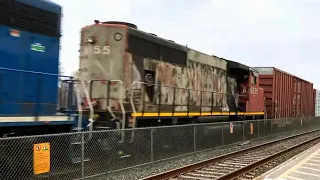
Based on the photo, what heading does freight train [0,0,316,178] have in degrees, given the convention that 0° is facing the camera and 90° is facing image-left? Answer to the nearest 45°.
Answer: approximately 45°
